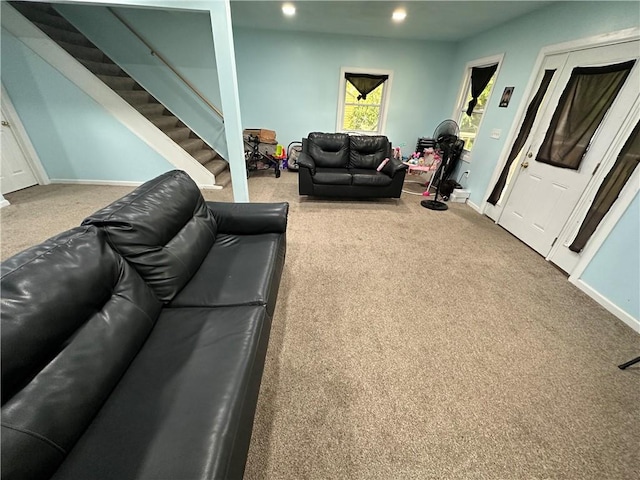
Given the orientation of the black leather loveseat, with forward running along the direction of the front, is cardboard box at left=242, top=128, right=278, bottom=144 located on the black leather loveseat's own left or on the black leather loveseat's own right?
on the black leather loveseat's own right

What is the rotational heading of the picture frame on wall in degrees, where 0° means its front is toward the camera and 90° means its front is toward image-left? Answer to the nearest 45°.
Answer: approximately 45°

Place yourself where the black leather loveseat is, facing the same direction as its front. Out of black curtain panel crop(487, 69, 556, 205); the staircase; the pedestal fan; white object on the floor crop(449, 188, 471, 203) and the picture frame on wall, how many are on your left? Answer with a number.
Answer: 4

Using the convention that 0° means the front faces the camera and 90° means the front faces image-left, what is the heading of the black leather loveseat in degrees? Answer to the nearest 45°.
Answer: approximately 0°

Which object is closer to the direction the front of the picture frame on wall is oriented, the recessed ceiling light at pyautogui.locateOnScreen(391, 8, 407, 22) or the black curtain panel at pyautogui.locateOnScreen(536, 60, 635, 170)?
the recessed ceiling light

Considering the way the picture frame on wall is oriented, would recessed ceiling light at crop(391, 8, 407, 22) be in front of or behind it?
in front

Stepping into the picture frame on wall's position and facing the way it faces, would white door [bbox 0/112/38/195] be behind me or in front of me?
in front

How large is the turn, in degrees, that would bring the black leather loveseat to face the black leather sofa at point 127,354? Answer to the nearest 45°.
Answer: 0° — it already faces it

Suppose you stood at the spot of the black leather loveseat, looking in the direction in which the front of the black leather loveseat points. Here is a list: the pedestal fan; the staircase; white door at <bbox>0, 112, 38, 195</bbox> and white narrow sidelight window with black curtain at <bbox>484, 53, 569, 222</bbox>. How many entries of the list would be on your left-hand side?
2

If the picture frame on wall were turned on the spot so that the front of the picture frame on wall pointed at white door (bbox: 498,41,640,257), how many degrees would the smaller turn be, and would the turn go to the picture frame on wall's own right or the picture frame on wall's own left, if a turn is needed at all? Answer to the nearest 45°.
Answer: approximately 90° to the picture frame on wall's own left

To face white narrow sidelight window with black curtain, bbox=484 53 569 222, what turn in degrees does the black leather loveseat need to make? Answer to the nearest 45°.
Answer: approximately 90° to its left

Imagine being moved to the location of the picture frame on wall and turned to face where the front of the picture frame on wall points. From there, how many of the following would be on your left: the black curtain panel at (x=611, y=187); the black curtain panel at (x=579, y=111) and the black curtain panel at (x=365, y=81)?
2

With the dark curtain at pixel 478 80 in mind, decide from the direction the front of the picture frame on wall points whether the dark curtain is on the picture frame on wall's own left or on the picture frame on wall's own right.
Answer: on the picture frame on wall's own right

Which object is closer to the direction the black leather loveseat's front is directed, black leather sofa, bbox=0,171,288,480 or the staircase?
the black leather sofa

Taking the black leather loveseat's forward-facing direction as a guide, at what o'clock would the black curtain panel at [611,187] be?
The black curtain panel is roughly at 10 o'clock from the black leather loveseat.

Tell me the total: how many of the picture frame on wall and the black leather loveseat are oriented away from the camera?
0

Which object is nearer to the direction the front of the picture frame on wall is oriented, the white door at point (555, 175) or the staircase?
the staircase

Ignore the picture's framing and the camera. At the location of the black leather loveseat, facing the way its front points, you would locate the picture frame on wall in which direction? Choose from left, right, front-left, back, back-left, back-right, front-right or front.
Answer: left

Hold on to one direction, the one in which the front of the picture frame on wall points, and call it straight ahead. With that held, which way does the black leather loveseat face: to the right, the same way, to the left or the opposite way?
to the left

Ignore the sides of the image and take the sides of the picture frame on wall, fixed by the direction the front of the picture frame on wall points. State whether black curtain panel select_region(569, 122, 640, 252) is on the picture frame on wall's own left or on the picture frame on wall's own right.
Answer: on the picture frame on wall's own left
